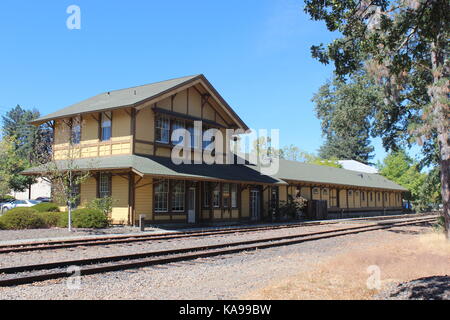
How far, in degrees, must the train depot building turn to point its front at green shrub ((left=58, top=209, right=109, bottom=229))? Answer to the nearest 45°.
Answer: approximately 90° to its right

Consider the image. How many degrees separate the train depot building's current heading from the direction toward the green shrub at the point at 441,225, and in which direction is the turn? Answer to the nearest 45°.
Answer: approximately 45° to its left

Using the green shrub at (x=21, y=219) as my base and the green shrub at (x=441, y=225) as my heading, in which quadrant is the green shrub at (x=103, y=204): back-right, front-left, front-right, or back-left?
front-left

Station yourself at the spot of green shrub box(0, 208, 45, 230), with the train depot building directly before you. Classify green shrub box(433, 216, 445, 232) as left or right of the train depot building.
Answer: right

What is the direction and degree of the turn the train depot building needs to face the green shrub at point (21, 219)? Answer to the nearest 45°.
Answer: approximately 90° to its right

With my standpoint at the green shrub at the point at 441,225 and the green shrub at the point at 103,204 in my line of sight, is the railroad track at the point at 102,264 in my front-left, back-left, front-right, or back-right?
front-left

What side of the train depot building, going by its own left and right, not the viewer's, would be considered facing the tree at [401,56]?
front

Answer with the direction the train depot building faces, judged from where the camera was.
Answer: facing the viewer and to the right of the viewer

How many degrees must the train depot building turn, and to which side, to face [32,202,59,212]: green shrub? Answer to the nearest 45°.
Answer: approximately 135° to its right
